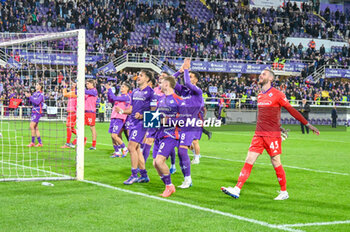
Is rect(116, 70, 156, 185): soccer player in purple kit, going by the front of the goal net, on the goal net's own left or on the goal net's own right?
on the goal net's own right

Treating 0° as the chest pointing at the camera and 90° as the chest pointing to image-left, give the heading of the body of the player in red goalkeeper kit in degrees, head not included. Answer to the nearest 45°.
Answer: approximately 45°

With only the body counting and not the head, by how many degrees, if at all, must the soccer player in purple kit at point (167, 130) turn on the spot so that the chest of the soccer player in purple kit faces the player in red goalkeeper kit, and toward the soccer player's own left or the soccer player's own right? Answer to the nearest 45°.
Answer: approximately 135° to the soccer player's own left

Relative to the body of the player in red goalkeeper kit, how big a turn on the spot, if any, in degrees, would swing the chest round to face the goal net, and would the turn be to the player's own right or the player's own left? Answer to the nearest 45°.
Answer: approximately 90° to the player's own right

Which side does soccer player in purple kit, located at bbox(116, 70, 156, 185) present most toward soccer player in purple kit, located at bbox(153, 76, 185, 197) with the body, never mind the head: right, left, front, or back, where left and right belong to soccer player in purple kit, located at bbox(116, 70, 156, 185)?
left

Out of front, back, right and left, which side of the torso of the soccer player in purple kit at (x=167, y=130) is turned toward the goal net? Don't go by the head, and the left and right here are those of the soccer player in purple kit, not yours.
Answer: right

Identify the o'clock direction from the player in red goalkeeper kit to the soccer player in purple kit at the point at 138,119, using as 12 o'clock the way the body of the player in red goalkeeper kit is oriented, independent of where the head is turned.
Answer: The soccer player in purple kit is roughly at 2 o'clock from the player in red goalkeeper kit.
